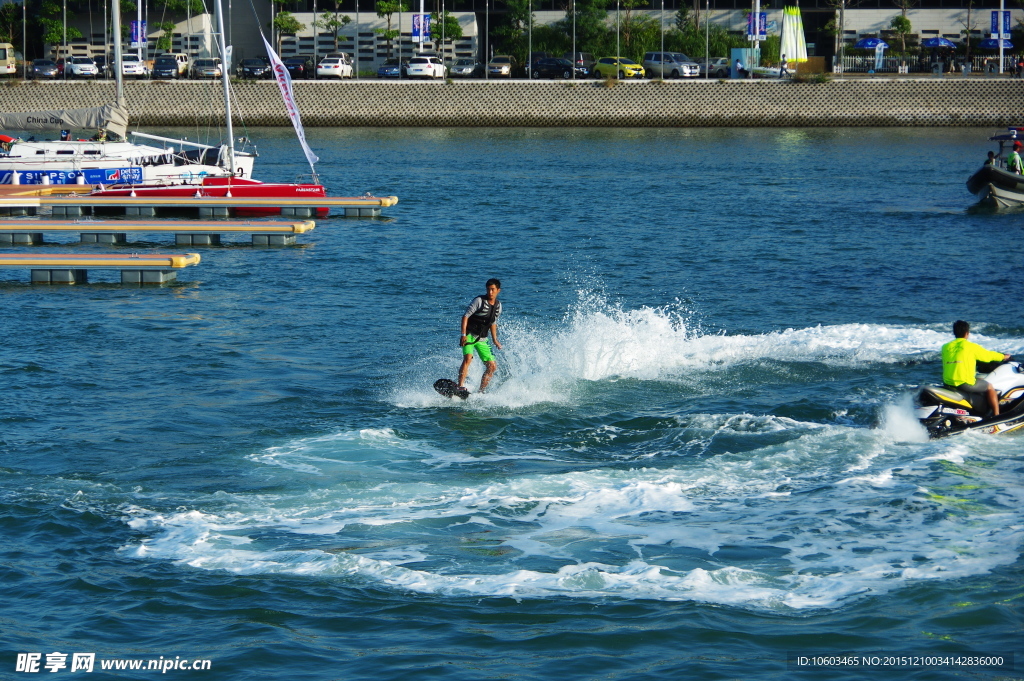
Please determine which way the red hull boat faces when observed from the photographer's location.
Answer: facing to the right of the viewer

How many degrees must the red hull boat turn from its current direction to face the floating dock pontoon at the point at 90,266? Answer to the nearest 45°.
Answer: approximately 90° to its right

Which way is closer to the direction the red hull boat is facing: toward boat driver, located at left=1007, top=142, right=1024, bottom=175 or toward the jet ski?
the boat driver

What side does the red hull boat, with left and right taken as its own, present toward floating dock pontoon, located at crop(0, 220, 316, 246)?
right

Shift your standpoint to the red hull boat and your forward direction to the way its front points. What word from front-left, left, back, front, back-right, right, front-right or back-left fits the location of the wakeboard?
right

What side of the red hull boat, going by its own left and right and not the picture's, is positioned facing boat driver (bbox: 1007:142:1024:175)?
front
